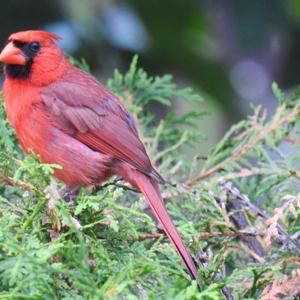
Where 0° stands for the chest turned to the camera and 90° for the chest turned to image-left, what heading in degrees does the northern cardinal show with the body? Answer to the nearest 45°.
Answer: approximately 90°
